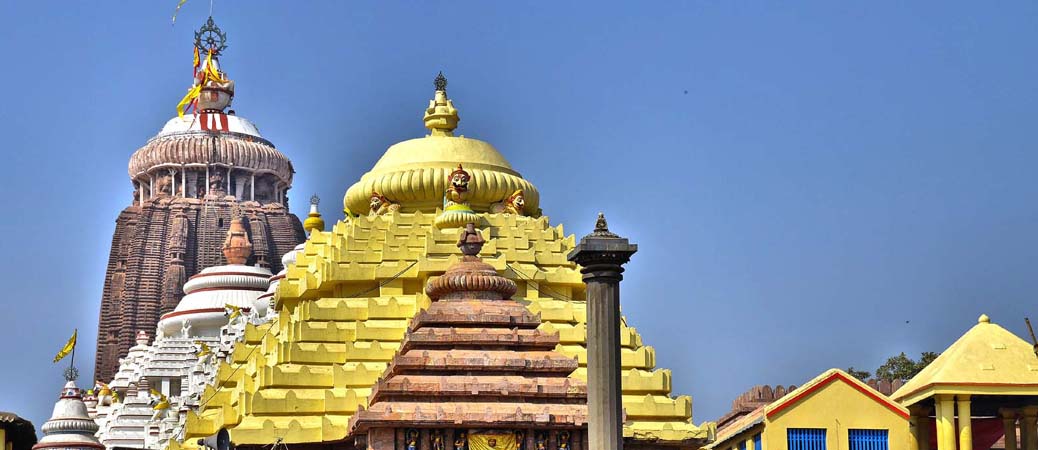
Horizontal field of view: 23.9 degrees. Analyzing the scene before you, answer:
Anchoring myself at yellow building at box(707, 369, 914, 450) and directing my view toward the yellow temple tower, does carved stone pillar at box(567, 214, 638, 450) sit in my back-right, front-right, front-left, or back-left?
front-left

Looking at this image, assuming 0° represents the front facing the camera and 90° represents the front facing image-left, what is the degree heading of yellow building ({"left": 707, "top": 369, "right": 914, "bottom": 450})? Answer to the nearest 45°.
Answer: approximately 0°

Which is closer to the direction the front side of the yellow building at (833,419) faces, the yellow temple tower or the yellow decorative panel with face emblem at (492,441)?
the yellow decorative panel with face emblem

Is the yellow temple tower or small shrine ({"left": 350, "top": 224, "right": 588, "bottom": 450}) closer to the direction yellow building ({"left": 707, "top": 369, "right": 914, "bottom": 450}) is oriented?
the small shrine

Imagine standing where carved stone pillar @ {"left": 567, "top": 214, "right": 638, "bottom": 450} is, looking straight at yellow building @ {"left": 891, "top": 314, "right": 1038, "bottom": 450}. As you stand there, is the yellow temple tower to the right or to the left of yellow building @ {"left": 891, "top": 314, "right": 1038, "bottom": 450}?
left

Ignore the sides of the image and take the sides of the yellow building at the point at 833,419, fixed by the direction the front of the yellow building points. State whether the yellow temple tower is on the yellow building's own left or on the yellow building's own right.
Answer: on the yellow building's own right

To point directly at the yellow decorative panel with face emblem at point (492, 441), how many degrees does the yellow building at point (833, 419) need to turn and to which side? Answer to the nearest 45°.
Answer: approximately 45° to its right
